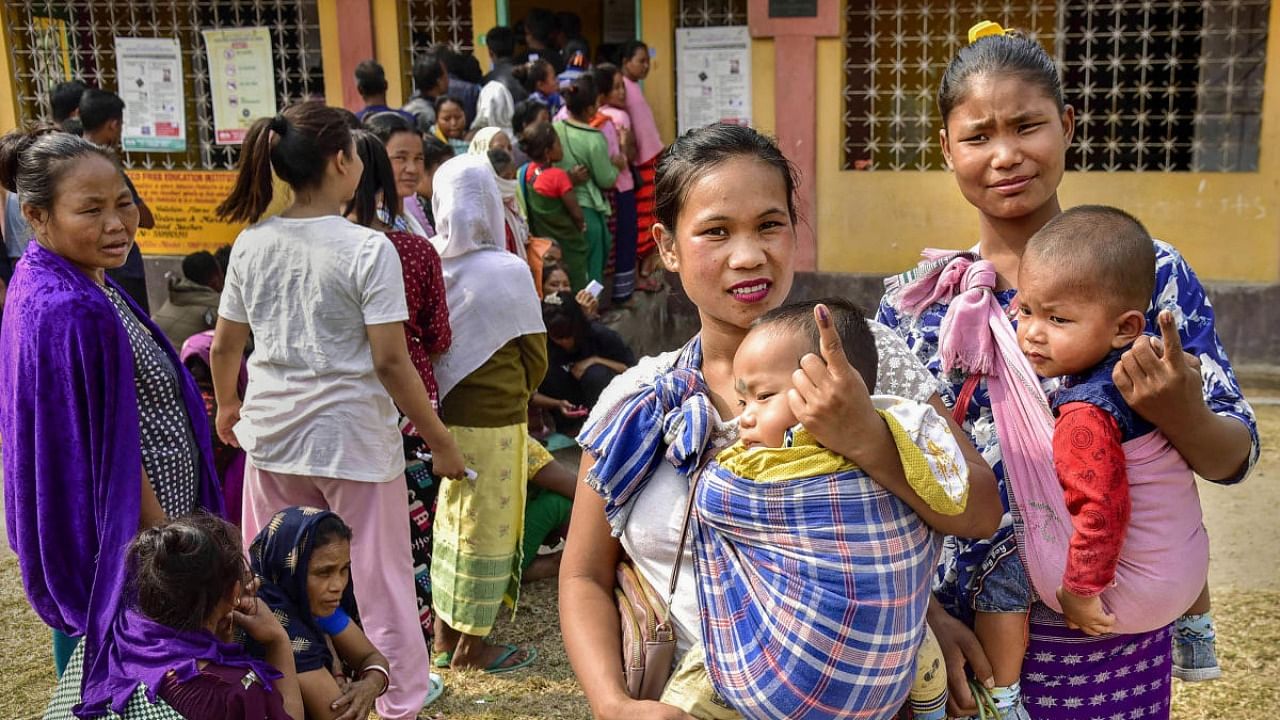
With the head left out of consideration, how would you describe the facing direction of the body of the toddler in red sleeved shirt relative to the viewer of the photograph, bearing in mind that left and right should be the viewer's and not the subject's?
facing to the left of the viewer

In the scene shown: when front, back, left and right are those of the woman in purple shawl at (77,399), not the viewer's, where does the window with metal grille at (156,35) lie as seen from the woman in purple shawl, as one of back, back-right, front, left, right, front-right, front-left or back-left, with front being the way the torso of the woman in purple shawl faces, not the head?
back-left

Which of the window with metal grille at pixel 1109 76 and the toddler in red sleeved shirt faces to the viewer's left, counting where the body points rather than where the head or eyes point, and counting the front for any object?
the toddler in red sleeved shirt

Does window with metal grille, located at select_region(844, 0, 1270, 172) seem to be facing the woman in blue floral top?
yes

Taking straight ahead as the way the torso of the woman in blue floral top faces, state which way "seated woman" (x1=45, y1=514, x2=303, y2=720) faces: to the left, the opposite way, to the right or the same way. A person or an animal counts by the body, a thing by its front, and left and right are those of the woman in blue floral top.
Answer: the opposite way

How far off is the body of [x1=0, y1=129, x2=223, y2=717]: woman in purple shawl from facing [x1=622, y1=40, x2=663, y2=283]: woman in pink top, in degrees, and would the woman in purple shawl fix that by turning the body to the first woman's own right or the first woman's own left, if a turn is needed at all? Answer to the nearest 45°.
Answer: approximately 90° to the first woman's own left

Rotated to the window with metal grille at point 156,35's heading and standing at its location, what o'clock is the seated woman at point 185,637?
The seated woman is roughly at 12 o'clock from the window with metal grille.

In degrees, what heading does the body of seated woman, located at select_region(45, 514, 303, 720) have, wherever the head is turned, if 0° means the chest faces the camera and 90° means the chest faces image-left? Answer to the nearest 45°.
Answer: approximately 225°
